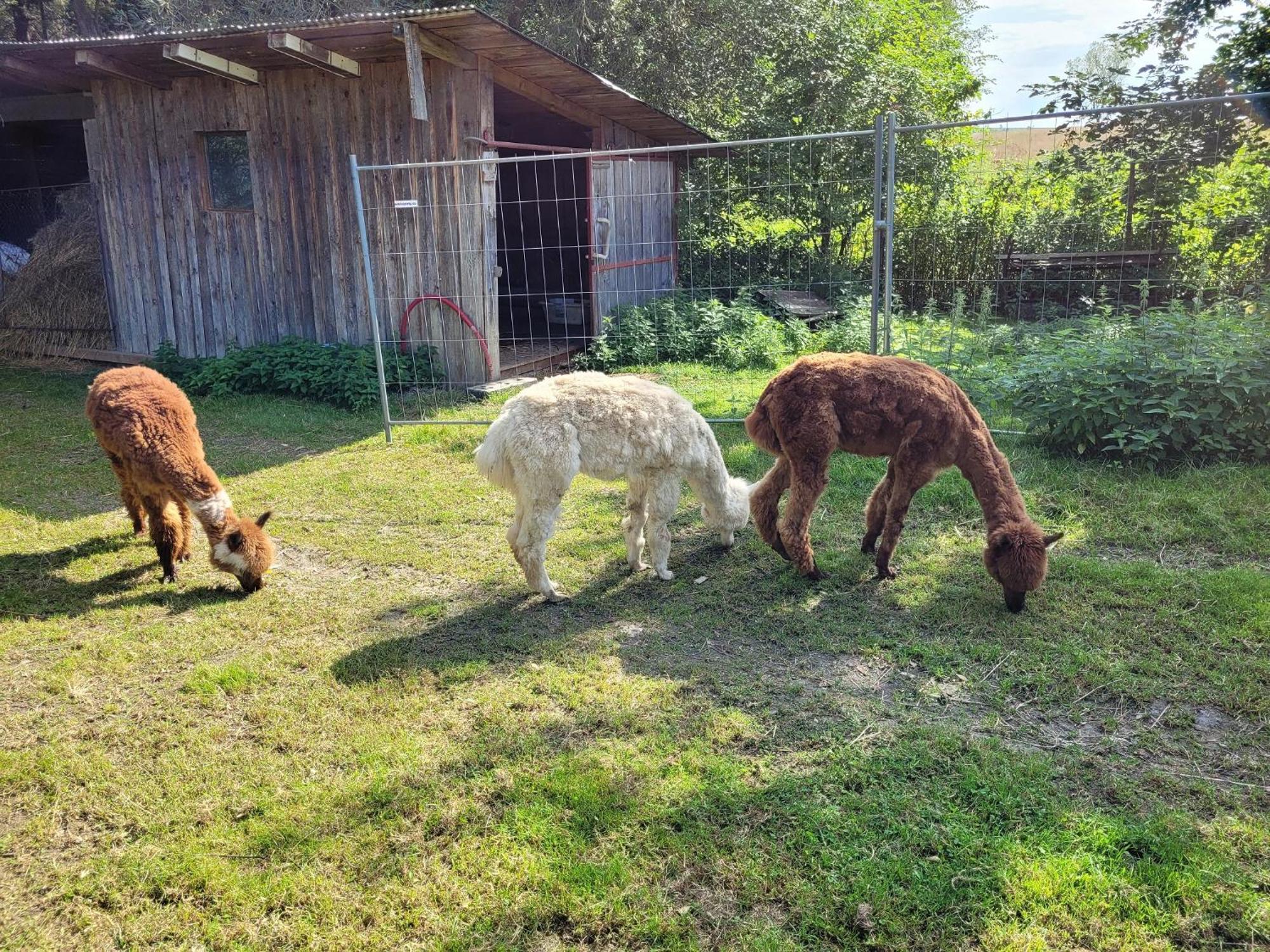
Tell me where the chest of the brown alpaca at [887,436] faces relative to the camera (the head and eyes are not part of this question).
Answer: to the viewer's right

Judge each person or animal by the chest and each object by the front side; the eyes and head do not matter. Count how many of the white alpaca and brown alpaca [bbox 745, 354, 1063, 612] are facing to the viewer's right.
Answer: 2

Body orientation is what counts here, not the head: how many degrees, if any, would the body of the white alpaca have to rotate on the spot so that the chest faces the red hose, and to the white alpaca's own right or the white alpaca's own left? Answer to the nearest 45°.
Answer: approximately 90° to the white alpaca's own left

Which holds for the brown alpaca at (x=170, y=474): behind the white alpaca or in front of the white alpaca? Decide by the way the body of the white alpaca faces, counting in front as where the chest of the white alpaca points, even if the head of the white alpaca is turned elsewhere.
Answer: behind

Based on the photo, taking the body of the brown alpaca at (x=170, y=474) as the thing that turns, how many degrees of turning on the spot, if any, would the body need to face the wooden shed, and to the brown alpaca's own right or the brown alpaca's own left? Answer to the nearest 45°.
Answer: approximately 135° to the brown alpaca's own left

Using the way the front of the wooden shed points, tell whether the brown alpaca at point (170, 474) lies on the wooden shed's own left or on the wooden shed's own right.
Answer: on the wooden shed's own right

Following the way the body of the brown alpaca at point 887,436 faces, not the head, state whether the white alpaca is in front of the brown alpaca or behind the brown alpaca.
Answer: behind

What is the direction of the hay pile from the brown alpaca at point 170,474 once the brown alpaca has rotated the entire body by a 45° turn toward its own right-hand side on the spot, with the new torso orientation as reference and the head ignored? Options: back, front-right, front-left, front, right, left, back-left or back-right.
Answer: back

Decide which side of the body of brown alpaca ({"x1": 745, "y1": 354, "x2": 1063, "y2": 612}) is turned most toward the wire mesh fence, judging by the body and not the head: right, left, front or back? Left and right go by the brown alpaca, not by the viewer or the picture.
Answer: left

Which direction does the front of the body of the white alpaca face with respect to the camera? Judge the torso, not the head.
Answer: to the viewer's right

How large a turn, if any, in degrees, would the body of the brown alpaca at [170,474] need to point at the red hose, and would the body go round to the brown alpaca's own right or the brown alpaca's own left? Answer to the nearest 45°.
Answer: approximately 90° to the brown alpaca's own left

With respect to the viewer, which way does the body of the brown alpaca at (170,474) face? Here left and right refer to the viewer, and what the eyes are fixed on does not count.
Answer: facing the viewer and to the right of the viewer
